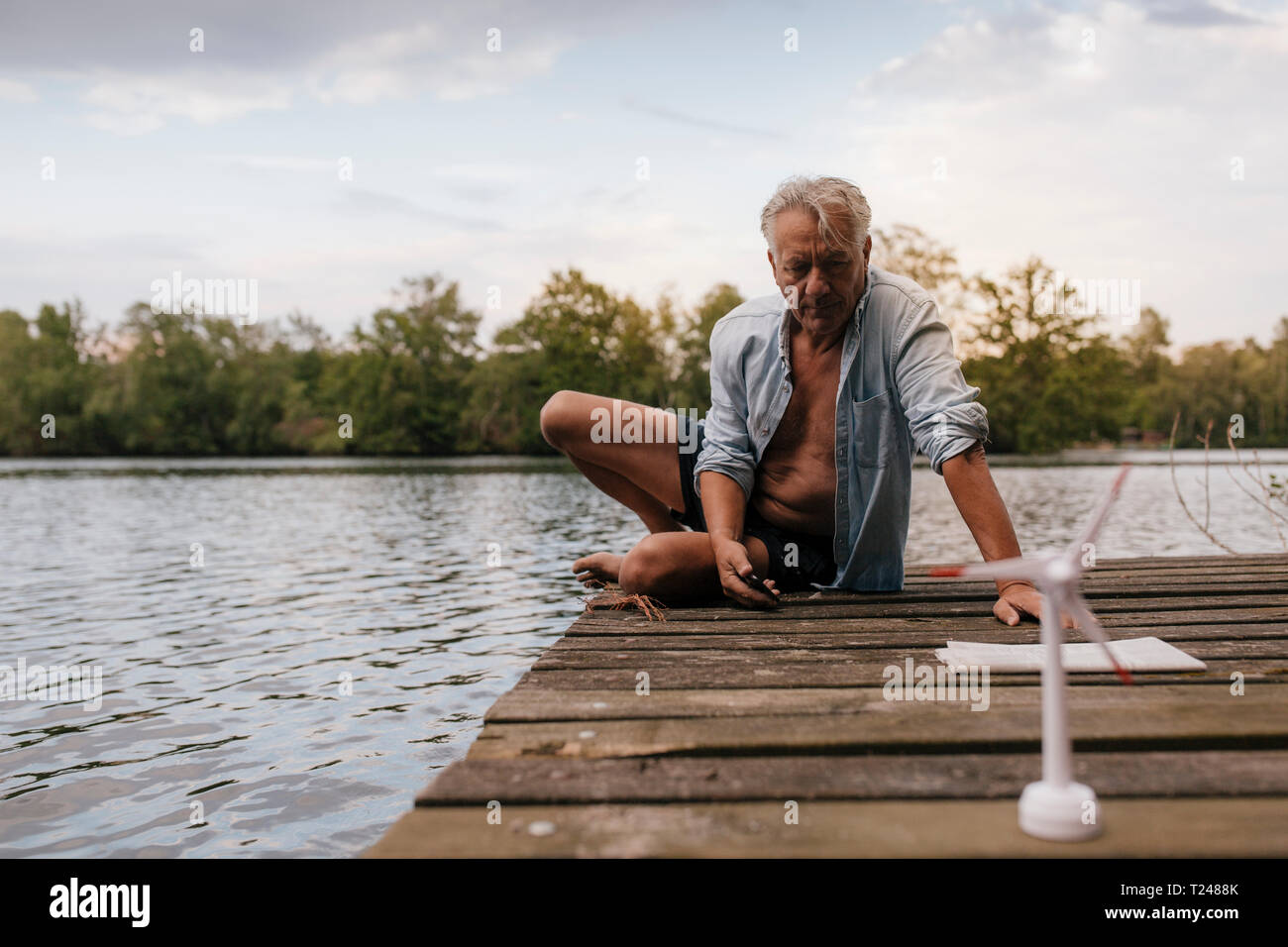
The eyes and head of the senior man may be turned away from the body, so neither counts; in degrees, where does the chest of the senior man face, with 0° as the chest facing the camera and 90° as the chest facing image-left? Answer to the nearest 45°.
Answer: approximately 45°

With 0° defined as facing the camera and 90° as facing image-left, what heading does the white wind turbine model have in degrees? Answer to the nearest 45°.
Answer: approximately 0°

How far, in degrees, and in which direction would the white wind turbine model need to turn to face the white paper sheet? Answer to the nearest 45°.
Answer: approximately 180°
